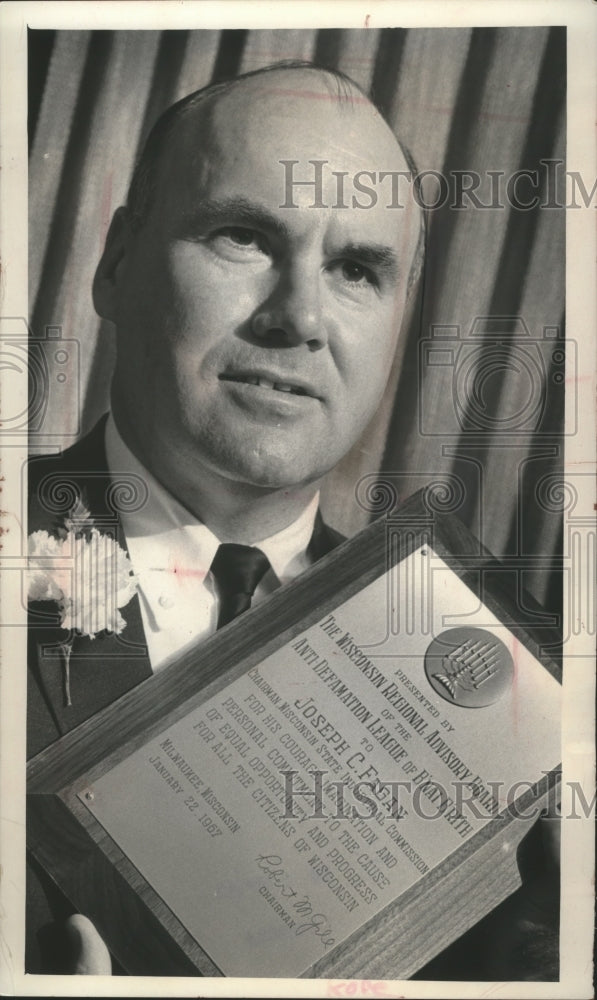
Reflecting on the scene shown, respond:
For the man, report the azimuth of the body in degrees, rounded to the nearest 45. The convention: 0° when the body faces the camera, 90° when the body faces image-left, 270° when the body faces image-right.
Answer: approximately 315°
